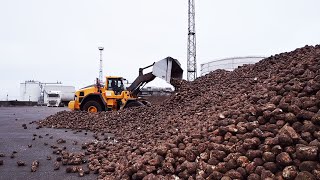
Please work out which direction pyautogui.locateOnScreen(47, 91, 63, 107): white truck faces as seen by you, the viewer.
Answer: facing the viewer and to the left of the viewer

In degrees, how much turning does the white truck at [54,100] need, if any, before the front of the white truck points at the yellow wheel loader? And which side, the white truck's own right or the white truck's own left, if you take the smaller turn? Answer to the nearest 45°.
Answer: approximately 45° to the white truck's own left

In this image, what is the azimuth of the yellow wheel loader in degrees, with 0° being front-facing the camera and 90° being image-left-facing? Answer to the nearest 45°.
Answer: approximately 270°

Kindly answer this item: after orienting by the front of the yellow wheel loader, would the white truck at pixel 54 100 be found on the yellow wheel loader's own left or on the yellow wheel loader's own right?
on the yellow wheel loader's own left

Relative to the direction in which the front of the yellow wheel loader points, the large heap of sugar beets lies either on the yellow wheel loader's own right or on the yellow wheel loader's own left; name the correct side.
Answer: on the yellow wheel loader's own right

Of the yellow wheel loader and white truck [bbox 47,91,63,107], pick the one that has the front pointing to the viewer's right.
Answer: the yellow wheel loader

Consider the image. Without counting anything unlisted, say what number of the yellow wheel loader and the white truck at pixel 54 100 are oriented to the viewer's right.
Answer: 1
